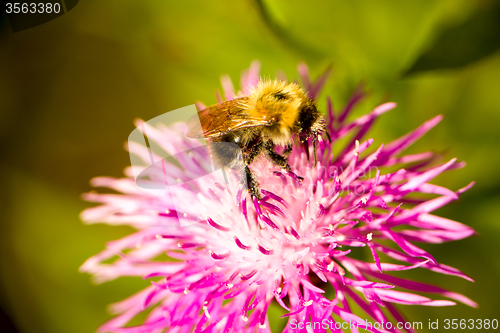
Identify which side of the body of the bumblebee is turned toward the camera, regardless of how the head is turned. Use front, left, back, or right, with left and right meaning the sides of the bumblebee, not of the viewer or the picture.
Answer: right
